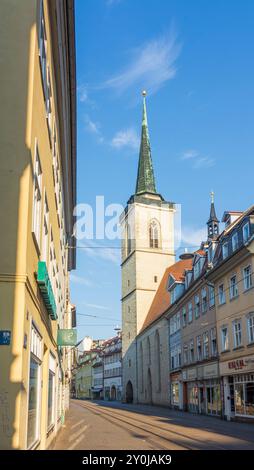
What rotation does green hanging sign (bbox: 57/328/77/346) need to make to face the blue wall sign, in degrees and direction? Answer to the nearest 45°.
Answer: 0° — it already faces it

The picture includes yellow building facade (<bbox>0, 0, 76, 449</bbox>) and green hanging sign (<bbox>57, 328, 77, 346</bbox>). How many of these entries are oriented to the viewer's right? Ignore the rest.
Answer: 1

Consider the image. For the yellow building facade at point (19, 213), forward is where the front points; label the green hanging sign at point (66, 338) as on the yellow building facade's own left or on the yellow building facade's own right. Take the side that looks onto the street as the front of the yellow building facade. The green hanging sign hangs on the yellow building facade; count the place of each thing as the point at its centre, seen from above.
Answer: on the yellow building facade's own left

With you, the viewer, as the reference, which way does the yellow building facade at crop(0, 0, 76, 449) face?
facing to the right of the viewer

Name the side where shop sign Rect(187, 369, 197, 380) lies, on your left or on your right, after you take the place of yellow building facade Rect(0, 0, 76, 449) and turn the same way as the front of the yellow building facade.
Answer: on your left

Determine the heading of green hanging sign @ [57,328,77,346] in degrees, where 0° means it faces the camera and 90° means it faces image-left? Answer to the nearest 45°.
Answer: approximately 0°

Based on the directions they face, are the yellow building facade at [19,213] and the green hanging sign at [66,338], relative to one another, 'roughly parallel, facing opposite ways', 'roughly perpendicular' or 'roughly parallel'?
roughly perpendicular
